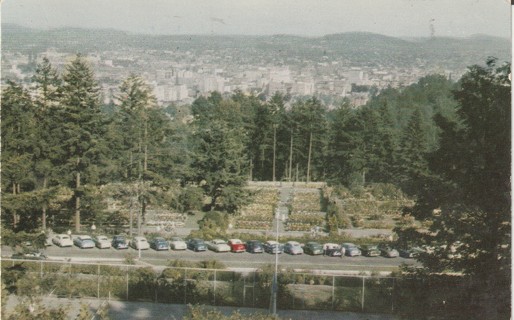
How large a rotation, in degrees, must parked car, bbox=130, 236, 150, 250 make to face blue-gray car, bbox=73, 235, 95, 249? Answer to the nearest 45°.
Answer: approximately 45° to its left

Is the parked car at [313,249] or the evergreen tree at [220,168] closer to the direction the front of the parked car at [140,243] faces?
the evergreen tree

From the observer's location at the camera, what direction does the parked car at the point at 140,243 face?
facing away from the viewer and to the left of the viewer

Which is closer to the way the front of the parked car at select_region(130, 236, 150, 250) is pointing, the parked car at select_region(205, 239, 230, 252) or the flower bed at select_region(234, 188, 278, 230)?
the flower bed

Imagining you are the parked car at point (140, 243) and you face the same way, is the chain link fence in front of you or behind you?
behind
